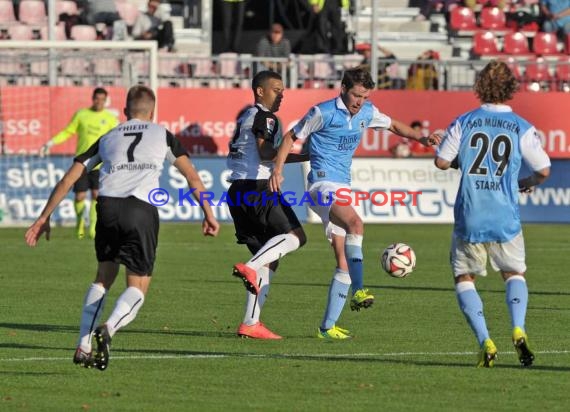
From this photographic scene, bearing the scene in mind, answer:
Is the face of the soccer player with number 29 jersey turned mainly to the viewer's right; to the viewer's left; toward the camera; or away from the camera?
away from the camera

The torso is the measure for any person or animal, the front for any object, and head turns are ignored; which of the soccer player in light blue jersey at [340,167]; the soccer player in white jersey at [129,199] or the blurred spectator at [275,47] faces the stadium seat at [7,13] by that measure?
the soccer player in white jersey

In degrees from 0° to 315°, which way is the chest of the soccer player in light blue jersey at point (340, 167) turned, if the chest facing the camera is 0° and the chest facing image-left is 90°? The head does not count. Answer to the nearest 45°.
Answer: approximately 315°

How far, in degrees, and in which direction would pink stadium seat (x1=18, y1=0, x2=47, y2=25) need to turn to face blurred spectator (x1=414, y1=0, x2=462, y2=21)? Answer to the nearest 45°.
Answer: approximately 90° to its left

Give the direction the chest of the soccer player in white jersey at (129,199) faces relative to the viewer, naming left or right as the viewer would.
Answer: facing away from the viewer

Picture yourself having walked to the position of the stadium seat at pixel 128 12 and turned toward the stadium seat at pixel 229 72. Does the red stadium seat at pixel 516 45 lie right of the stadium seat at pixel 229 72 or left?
left

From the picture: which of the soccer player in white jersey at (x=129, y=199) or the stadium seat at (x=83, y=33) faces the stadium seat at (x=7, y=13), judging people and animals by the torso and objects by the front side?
the soccer player in white jersey

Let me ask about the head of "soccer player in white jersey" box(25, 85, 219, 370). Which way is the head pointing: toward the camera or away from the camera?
away from the camera

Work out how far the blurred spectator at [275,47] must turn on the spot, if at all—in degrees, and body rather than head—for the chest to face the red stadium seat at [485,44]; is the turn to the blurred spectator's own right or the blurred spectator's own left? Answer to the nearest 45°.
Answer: approximately 135° to the blurred spectator's own left

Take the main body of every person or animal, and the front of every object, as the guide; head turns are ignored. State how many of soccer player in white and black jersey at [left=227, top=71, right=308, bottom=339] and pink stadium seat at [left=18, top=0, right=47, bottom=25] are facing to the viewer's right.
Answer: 1

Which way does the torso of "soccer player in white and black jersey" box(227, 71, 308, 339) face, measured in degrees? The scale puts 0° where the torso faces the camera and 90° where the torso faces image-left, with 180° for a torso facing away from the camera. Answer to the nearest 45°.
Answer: approximately 270°

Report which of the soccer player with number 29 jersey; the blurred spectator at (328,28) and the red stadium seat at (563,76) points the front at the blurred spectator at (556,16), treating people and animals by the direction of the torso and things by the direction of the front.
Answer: the soccer player with number 29 jersey

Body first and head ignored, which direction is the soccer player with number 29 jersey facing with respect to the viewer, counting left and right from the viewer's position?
facing away from the viewer
